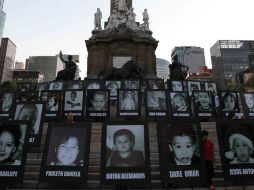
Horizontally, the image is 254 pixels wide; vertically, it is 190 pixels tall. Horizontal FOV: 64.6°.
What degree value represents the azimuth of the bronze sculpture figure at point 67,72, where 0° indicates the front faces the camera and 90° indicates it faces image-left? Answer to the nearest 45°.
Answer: approximately 45°

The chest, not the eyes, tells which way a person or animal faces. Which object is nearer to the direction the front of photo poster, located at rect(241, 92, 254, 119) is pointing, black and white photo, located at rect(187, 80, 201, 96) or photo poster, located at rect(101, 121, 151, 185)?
the photo poster

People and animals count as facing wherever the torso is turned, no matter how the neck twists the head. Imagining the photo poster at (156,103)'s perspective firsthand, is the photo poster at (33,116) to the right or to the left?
on its right

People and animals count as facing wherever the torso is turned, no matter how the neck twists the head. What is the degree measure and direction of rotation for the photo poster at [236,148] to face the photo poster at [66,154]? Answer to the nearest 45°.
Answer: approximately 45° to its right

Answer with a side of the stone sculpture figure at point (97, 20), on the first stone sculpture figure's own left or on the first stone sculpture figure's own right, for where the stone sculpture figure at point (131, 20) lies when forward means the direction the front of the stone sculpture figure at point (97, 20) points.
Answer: on the first stone sculpture figure's own left

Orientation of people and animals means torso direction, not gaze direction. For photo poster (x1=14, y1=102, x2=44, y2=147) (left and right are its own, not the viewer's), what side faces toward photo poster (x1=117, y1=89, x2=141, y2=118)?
left

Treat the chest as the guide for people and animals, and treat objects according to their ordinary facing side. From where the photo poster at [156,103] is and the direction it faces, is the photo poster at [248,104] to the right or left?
on its left

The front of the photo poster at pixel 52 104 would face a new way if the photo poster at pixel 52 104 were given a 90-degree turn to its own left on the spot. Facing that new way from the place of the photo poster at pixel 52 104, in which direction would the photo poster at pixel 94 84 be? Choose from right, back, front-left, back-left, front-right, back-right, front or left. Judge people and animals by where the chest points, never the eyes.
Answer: front-left
